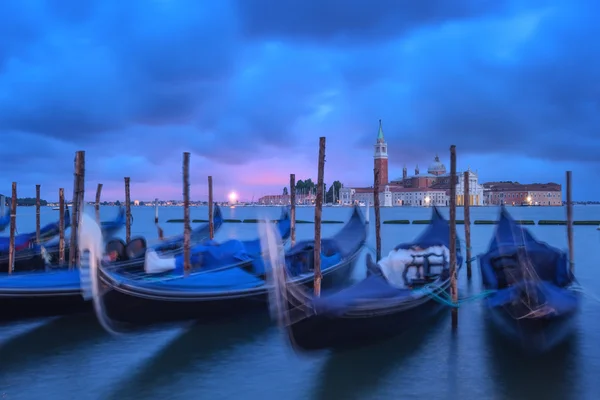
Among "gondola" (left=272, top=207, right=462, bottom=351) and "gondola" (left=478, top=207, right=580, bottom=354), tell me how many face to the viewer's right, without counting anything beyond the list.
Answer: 0

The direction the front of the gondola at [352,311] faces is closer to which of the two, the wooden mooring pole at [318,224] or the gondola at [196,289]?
the gondola

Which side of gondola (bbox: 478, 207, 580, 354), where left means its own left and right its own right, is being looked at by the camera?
front

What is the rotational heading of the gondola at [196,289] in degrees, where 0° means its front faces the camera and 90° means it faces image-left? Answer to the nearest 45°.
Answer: approximately 45°

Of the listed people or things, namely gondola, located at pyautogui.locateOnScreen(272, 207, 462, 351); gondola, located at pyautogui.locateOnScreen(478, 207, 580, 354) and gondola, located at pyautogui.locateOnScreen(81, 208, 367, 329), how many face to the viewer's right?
0

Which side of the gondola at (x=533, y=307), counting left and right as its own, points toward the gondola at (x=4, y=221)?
right

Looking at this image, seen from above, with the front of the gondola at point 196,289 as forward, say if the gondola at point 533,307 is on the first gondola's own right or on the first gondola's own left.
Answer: on the first gondola's own left
